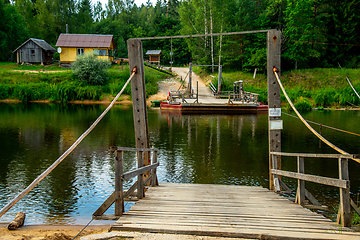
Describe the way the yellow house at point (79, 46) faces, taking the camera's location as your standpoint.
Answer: facing the viewer

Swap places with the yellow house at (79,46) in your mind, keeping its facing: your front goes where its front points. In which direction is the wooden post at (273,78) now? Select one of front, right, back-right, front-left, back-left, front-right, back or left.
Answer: front

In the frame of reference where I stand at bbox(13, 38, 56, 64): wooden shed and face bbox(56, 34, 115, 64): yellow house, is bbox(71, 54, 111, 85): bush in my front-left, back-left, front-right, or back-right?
front-right

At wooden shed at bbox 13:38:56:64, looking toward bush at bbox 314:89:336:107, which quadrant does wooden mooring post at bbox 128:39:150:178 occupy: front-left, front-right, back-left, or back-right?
front-right

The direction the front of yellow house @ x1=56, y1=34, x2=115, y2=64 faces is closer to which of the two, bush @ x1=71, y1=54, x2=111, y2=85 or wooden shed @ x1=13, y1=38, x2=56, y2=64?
the bush

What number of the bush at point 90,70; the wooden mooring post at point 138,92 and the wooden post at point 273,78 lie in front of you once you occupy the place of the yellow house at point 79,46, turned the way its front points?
3

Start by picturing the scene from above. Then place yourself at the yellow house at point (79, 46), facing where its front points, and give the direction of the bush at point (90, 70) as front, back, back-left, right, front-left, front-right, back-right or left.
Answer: front

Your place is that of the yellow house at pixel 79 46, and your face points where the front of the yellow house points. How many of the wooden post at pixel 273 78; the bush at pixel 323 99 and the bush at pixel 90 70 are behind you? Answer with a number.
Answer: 0

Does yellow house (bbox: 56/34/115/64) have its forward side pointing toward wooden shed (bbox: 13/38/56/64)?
no

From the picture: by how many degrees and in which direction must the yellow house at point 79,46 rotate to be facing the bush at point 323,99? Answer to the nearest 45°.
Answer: approximately 45° to its left

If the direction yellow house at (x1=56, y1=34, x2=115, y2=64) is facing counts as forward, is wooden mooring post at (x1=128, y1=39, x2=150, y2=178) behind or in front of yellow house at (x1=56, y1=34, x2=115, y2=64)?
in front

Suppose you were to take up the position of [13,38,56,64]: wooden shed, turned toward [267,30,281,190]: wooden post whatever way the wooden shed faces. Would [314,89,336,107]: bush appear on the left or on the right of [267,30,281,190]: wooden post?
left

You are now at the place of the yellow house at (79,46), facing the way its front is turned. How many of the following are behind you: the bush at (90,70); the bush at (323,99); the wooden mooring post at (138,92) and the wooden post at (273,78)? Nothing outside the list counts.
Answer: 0
